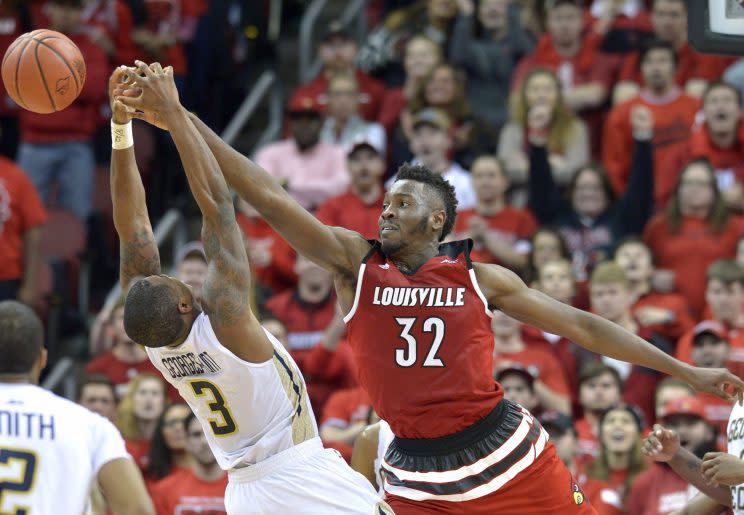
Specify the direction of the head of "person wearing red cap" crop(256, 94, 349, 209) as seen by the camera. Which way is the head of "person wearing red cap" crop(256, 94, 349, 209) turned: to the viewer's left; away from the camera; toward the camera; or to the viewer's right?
toward the camera

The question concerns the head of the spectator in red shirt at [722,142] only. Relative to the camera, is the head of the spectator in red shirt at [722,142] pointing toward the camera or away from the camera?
toward the camera

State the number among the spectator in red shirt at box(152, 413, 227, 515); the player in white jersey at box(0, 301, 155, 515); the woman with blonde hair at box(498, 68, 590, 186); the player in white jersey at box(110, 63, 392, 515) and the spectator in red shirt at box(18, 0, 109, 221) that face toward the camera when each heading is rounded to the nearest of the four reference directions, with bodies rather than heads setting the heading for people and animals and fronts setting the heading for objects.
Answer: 3

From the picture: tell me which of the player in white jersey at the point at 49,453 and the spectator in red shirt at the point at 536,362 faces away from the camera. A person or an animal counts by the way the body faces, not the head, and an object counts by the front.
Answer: the player in white jersey

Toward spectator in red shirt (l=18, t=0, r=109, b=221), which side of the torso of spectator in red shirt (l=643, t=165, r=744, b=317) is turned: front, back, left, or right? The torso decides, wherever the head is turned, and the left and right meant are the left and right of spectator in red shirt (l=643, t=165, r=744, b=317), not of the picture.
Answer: right

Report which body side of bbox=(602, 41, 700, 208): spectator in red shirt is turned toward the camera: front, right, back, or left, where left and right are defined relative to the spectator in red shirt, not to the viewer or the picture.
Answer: front

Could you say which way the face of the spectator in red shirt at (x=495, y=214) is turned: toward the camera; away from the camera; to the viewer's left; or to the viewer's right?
toward the camera

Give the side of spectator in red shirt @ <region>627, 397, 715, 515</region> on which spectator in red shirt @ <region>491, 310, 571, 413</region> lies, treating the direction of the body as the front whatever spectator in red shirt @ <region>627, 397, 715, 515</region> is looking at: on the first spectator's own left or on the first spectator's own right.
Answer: on the first spectator's own right

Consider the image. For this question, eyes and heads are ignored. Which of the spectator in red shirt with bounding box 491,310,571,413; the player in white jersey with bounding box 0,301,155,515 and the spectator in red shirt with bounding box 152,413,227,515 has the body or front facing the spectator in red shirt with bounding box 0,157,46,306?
the player in white jersey

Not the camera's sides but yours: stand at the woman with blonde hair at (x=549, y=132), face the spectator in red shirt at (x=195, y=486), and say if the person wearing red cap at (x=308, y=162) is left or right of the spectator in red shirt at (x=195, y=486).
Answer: right

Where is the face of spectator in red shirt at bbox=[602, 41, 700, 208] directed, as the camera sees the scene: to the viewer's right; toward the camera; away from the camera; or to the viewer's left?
toward the camera

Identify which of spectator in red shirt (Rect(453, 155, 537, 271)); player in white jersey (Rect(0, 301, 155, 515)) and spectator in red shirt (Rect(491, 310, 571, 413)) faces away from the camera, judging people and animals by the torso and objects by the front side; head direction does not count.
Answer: the player in white jersey

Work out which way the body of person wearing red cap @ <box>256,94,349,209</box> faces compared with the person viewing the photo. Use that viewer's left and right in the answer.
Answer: facing the viewer

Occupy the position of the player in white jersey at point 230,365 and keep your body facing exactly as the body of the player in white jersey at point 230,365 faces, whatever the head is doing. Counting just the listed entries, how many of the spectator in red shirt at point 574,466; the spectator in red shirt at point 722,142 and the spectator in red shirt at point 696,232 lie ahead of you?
3

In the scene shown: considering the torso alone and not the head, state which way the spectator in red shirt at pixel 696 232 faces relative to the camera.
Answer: toward the camera

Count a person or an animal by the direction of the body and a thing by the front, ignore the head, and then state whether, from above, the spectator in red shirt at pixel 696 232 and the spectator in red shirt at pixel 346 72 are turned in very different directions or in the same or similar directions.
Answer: same or similar directions

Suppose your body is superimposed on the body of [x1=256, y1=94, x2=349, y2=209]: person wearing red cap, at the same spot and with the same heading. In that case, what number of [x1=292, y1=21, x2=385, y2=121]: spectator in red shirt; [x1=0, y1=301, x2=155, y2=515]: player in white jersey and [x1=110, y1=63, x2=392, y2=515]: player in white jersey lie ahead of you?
2
